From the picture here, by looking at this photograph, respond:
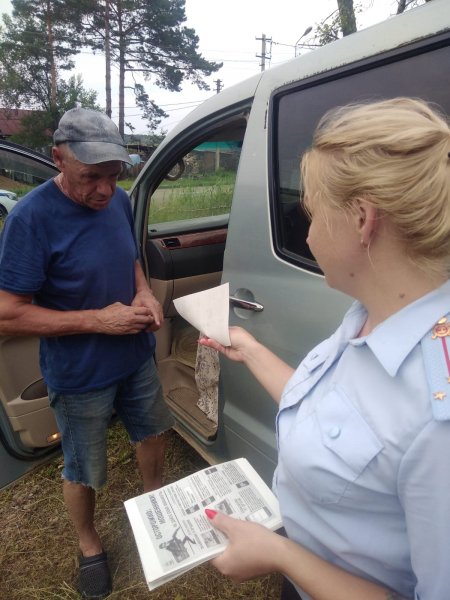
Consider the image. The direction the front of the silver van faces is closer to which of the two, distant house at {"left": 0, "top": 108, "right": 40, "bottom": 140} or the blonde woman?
the distant house

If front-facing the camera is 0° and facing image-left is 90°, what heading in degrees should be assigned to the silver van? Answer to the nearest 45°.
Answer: approximately 135°

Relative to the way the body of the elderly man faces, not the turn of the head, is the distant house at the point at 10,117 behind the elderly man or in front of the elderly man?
behind

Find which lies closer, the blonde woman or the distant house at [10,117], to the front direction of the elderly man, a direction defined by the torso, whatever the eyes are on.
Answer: the blonde woman

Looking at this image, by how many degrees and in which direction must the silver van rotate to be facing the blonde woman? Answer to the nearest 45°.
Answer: approximately 135° to its left

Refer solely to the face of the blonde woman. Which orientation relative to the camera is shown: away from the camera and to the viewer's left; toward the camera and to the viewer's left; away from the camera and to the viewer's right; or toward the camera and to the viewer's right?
away from the camera and to the viewer's left

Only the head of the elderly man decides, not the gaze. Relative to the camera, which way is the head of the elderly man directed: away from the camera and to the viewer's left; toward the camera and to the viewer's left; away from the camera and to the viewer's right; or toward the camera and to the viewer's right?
toward the camera and to the viewer's right

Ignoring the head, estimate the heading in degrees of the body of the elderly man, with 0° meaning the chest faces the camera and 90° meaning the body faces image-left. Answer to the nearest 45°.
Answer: approximately 315°
